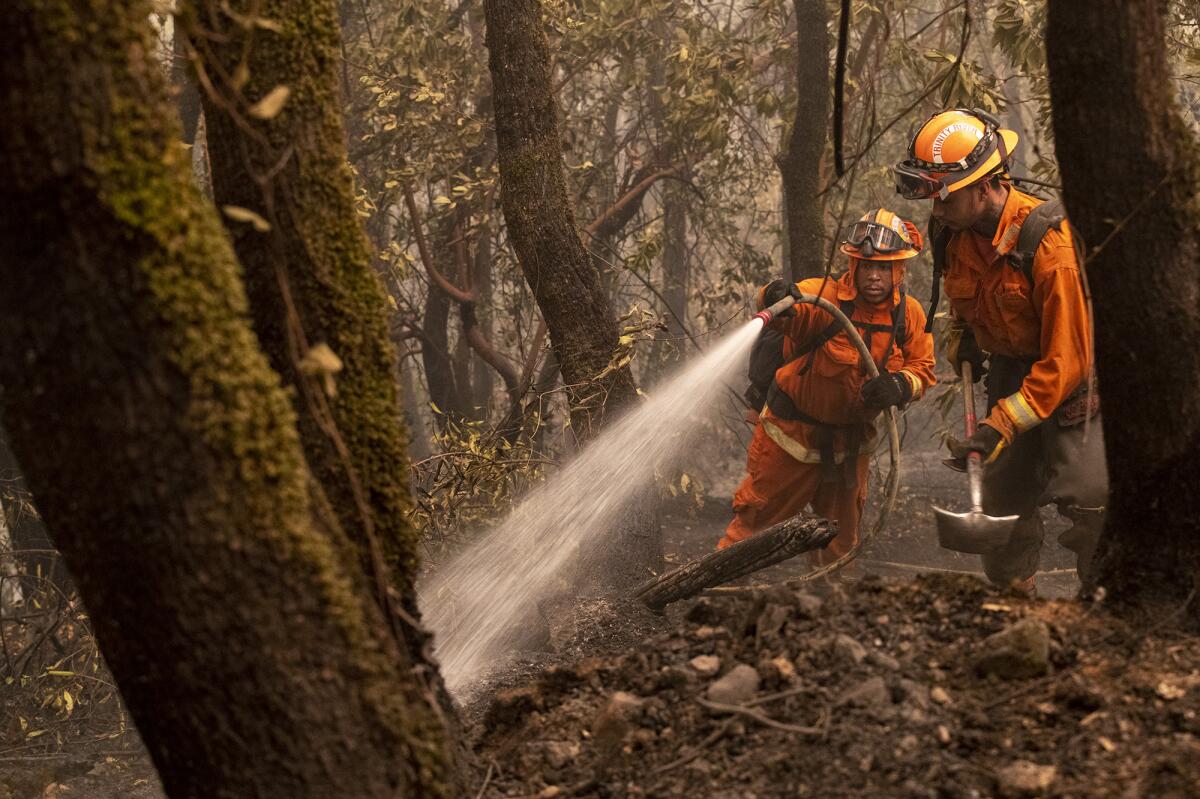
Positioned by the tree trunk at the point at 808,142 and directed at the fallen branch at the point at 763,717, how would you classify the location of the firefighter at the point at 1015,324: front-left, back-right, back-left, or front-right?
front-left

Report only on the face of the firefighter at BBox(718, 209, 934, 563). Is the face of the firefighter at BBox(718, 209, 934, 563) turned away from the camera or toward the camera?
toward the camera

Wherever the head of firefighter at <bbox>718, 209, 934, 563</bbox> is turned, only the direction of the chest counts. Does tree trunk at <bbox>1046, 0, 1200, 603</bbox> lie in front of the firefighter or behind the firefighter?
in front

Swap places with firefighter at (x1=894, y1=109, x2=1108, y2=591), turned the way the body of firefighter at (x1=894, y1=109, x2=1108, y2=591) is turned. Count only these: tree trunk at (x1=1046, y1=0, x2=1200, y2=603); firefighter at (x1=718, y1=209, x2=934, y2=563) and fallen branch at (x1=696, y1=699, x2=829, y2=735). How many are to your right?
1

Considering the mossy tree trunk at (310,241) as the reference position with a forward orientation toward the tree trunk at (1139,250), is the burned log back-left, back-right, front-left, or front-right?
front-left

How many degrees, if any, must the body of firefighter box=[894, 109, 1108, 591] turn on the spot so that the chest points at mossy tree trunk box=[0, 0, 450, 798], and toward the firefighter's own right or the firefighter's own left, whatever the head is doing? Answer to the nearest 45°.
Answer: approximately 45° to the firefighter's own left

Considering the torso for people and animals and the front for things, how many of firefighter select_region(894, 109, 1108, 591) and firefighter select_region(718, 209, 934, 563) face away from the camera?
0

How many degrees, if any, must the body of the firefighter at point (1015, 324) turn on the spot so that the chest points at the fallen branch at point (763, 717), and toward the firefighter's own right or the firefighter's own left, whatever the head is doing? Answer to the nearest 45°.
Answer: approximately 45° to the firefighter's own left

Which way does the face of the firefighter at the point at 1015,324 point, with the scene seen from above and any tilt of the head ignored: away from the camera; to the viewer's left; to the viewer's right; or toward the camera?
to the viewer's left

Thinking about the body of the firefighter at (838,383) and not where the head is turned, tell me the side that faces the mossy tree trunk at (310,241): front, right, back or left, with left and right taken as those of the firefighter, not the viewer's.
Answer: front

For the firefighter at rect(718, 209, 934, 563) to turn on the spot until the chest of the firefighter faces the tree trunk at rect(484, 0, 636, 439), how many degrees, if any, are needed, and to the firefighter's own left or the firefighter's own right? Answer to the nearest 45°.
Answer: approximately 90° to the firefighter's own right

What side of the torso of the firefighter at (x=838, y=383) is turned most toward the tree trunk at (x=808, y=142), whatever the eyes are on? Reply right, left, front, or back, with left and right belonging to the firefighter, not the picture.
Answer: back

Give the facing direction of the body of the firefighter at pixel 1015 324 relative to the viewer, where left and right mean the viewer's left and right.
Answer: facing the viewer and to the left of the viewer

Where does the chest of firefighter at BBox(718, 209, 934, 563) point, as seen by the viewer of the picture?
toward the camera
